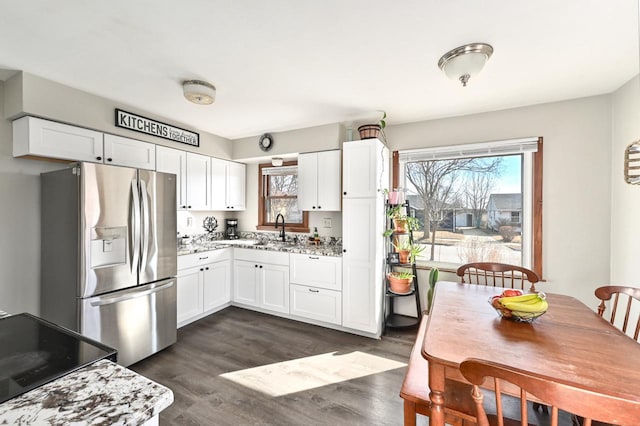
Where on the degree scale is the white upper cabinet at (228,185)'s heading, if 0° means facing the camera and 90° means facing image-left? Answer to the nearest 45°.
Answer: approximately 315°

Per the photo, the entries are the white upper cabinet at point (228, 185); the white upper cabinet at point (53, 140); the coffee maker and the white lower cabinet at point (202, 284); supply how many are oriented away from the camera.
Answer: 0

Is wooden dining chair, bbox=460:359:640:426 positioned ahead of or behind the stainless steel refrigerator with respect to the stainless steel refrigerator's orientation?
ahead

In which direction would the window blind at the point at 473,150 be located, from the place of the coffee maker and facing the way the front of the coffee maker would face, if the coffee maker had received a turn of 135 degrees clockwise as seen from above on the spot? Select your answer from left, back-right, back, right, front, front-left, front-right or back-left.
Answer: back

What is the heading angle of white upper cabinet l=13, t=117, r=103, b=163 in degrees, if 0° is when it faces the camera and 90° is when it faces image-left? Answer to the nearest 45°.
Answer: approximately 315°

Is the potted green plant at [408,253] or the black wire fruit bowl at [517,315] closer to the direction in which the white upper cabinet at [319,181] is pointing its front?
the black wire fruit bowl

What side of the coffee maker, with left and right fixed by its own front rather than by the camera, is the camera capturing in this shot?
front

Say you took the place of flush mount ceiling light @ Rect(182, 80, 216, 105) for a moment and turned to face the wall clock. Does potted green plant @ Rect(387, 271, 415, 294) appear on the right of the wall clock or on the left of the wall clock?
right

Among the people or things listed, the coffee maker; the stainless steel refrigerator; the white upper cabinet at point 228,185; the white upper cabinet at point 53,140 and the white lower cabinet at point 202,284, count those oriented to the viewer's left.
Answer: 0

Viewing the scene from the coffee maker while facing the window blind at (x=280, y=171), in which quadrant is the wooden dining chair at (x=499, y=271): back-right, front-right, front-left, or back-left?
front-right

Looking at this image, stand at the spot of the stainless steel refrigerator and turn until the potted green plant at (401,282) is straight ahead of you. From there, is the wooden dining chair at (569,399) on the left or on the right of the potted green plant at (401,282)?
right

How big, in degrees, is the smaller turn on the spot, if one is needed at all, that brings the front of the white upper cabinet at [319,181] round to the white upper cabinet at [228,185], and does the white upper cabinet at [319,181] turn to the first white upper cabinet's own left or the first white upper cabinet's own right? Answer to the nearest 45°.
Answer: approximately 90° to the first white upper cabinet's own right

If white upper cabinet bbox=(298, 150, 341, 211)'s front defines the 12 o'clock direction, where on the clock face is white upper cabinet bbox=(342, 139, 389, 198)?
white upper cabinet bbox=(342, 139, 389, 198) is roughly at 9 o'clock from white upper cabinet bbox=(298, 150, 341, 211).

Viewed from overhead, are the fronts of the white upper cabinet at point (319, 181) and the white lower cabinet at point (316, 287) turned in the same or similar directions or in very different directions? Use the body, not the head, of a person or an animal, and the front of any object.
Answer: same or similar directions

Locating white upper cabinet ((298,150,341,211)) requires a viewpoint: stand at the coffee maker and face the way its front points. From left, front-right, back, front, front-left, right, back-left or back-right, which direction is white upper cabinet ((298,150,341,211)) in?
front-left

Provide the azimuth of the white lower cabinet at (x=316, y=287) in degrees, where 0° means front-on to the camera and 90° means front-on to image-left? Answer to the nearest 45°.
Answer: approximately 45°
